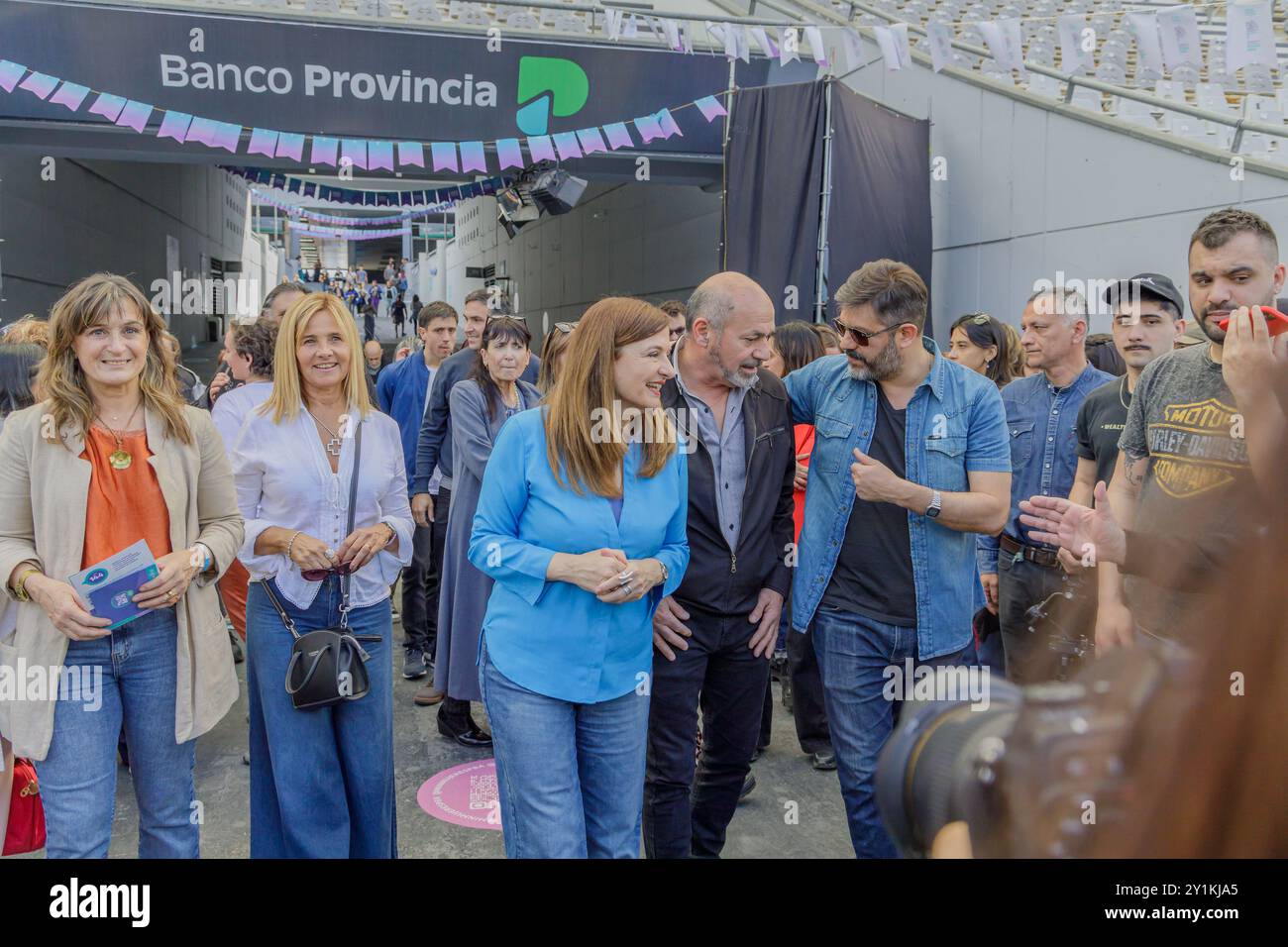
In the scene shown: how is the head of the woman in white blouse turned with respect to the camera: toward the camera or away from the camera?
toward the camera

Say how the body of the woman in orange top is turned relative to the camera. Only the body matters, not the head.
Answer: toward the camera

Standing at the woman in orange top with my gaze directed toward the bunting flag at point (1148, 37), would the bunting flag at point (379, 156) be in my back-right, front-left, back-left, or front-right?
front-left

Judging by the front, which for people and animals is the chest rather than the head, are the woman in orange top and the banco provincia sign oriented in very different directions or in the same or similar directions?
same or similar directions

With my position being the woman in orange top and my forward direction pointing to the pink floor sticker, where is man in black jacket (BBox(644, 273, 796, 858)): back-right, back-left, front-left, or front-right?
front-right

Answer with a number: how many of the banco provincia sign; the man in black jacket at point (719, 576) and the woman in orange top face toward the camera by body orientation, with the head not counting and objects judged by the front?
3

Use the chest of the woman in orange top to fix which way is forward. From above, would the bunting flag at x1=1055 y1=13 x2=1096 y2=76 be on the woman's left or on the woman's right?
on the woman's left

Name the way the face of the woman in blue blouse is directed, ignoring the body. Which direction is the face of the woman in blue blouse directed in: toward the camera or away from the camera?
toward the camera

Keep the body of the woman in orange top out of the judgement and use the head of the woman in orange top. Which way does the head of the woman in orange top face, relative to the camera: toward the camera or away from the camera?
toward the camera

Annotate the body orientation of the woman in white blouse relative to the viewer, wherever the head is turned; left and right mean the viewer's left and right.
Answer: facing the viewer

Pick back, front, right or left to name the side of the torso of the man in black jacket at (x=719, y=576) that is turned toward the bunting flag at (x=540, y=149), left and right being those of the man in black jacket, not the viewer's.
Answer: back

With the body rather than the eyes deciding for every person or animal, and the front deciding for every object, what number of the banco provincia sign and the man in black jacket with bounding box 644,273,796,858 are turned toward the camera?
2

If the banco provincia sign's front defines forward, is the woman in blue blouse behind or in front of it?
in front
